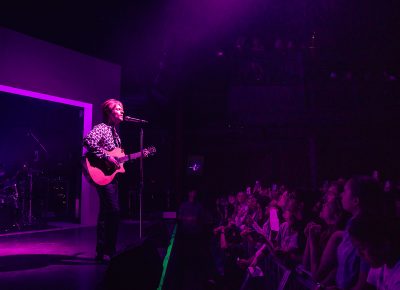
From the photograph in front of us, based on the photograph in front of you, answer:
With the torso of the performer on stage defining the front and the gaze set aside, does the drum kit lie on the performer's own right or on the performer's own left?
on the performer's own left

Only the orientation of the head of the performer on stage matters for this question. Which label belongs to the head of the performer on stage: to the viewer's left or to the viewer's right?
to the viewer's right

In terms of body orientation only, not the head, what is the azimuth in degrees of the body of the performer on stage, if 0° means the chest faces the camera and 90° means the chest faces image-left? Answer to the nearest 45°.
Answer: approximately 270°
